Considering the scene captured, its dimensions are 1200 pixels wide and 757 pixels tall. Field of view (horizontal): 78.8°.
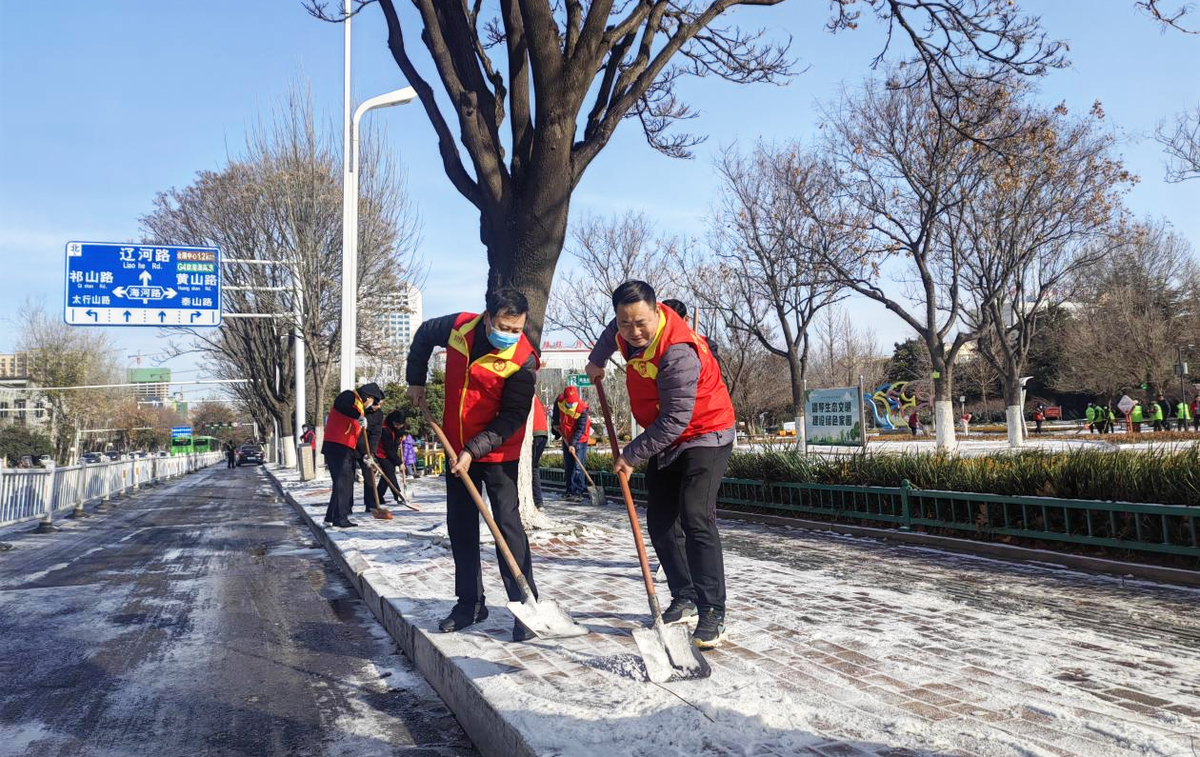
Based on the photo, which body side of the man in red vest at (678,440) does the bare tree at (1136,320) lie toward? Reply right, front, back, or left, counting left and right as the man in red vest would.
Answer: back

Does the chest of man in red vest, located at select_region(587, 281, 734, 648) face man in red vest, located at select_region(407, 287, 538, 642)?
no

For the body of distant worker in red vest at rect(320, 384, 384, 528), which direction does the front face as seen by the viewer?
to the viewer's right

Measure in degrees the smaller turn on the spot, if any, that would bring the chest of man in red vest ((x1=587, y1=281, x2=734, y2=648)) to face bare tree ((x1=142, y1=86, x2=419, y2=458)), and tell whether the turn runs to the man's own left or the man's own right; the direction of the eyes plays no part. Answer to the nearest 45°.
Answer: approximately 90° to the man's own right

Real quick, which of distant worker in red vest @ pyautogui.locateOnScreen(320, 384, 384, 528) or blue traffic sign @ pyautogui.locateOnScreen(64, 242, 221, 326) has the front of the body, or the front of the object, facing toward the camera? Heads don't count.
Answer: the blue traffic sign

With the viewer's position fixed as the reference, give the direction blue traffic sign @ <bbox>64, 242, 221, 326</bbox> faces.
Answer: facing the viewer

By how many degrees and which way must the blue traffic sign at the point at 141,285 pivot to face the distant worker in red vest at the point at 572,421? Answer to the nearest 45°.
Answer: approximately 45° to its left

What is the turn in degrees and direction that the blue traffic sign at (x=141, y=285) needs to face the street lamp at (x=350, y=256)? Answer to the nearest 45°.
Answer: approximately 45° to its left

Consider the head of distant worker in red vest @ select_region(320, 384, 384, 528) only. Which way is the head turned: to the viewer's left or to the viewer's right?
to the viewer's right

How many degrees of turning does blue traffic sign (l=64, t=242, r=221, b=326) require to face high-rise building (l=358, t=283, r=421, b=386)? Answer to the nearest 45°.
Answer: approximately 135° to its left

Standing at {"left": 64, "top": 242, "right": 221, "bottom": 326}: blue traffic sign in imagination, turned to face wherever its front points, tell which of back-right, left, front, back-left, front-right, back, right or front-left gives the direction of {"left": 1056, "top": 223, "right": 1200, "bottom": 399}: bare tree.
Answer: left

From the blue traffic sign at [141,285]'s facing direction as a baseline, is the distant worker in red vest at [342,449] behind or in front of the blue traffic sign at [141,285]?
in front

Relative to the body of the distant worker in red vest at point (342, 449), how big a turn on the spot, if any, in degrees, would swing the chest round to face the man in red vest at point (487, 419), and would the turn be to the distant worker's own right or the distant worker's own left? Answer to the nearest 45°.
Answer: approximately 90° to the distant worker's own right

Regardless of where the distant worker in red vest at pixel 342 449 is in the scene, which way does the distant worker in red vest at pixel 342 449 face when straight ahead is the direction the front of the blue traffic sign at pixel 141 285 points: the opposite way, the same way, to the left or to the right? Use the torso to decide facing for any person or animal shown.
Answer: to the left

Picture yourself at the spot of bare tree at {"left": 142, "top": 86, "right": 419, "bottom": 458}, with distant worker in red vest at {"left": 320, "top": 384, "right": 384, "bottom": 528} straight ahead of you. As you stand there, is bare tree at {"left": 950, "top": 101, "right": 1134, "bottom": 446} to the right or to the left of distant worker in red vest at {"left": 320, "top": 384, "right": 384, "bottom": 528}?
left

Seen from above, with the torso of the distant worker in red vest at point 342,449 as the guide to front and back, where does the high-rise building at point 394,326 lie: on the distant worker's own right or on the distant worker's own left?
on the distant worker's own left
